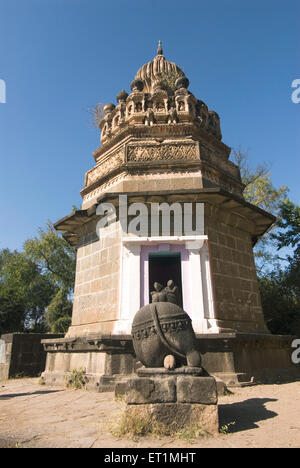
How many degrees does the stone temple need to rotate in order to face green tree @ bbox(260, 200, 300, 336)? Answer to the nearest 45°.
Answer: approximately 135° to its left

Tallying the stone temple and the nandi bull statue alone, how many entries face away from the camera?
1

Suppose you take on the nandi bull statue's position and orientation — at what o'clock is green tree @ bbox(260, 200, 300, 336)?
The green tree is roughly at 1 o'clock from the nandi bull statue.

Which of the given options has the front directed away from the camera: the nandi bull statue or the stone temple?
the nandi bull statue

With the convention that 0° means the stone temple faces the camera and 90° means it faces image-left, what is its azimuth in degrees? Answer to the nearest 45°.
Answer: approximately 0°

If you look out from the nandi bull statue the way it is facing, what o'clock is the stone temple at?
The stone temple is roughly at 12 o'clock from the nandi bull statue.

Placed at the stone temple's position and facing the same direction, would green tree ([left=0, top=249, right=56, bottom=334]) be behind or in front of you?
behind

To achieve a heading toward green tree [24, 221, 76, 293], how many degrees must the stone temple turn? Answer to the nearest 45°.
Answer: approximately 135° to its right

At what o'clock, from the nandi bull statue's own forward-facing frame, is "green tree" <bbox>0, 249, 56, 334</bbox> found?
The green tree is roughly at 11 o'clock from the nandi bull statue.

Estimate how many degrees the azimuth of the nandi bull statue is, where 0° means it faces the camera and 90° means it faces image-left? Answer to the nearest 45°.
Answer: approximately 180°

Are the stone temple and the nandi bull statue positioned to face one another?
yes

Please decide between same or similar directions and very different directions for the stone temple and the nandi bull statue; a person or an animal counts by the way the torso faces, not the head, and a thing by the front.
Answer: very different directions
